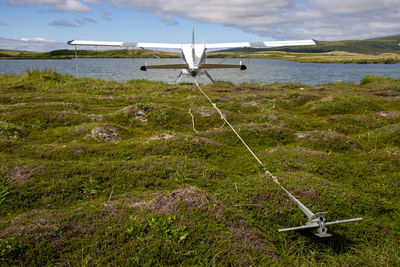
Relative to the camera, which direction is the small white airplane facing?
away from the camera
